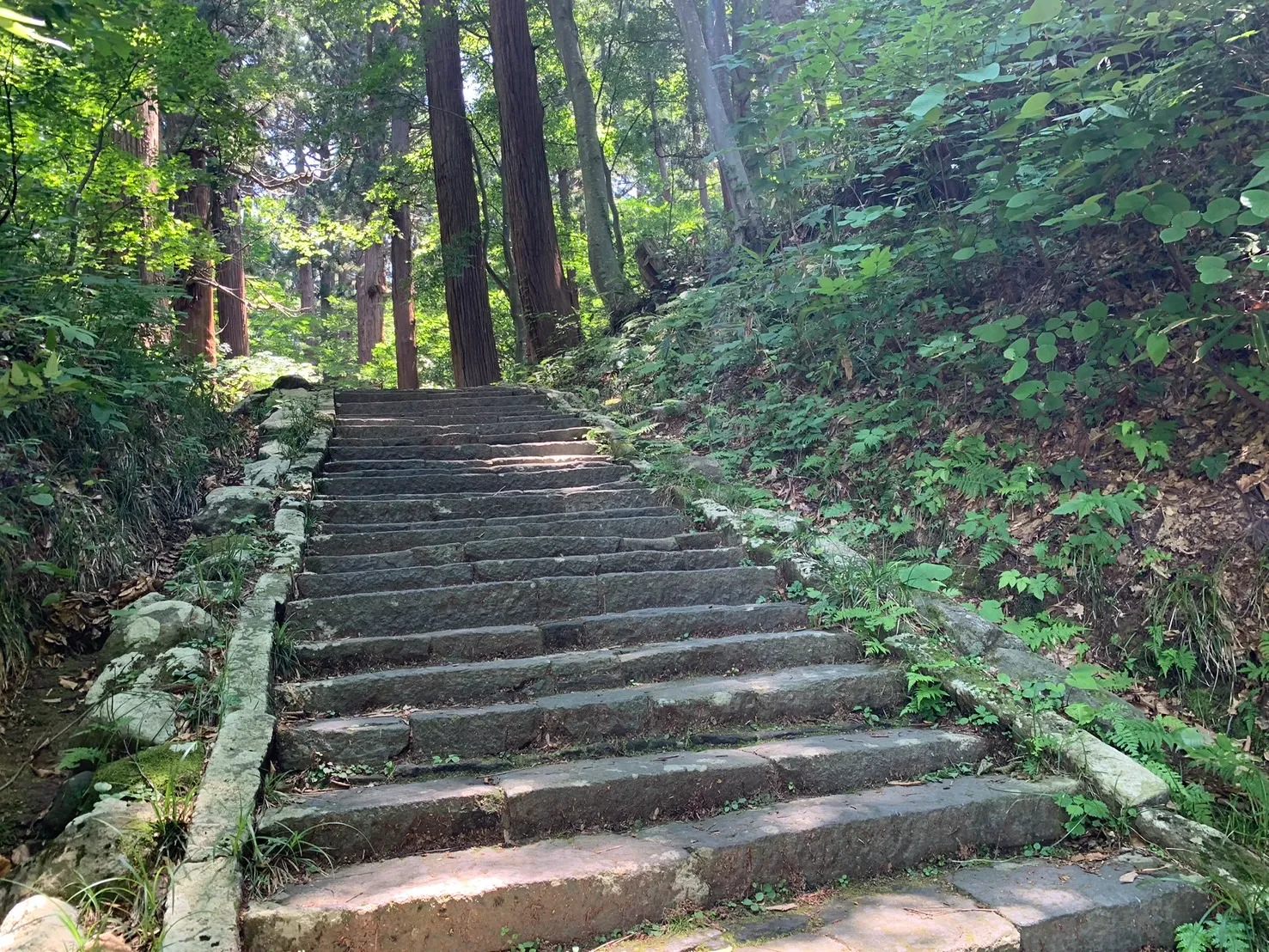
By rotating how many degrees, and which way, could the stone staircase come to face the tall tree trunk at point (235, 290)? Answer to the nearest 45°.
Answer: approximately 135° to its right

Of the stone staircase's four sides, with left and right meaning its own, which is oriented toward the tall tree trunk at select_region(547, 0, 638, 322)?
back

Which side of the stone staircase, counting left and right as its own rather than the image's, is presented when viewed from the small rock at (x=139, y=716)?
right

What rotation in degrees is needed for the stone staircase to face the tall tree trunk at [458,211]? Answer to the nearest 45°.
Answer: approximately 180°

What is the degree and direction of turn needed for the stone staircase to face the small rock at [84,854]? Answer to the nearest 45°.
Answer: approximately 45° to its right

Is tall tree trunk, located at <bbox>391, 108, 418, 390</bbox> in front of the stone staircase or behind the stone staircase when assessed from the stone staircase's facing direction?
behind

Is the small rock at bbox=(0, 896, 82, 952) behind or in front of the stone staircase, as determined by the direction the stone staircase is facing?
in front

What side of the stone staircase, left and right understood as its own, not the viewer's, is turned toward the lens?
front

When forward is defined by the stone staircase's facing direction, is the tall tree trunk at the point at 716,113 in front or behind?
behind

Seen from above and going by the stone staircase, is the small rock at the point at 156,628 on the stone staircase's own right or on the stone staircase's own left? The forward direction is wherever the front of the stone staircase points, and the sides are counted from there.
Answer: on the stone staircase's own right
